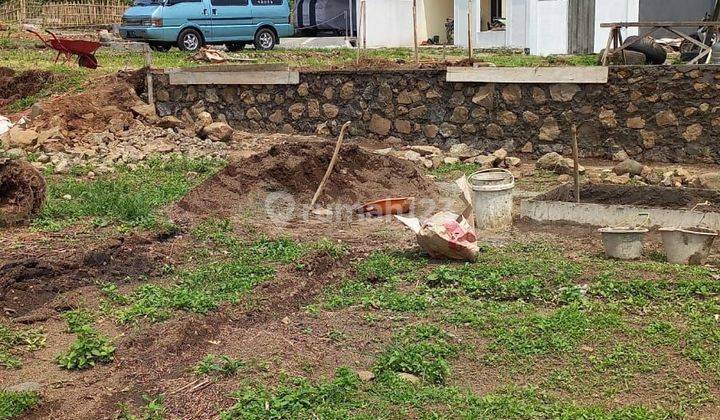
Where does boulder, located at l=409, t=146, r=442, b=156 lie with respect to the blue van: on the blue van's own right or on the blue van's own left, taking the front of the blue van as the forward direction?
on the blue van's own left

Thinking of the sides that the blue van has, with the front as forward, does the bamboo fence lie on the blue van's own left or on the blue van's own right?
on the blue van's own right

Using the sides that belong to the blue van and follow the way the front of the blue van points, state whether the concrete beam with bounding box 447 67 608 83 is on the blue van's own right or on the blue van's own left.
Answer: on the blue van's own left

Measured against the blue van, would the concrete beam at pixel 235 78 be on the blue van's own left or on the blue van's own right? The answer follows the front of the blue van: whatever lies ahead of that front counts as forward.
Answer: on the blue van's own left

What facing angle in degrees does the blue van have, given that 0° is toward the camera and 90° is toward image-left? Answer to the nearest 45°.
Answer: approximately 45°

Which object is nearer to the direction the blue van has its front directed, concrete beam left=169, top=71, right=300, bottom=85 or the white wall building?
the concrete beam

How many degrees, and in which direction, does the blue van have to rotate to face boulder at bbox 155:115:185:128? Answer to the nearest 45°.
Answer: approximately 45° to its left

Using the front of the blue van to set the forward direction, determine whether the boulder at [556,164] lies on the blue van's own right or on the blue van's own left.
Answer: on the blue van's own left
